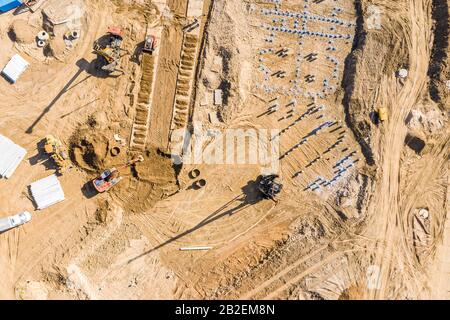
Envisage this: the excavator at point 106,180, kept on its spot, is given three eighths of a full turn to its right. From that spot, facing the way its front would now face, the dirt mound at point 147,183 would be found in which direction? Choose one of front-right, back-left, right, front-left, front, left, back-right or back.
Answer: left

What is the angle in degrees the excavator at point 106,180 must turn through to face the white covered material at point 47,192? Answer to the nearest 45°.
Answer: approximately 135° to its left

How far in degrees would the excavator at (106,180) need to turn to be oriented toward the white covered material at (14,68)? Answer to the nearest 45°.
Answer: approximately 90° to its left

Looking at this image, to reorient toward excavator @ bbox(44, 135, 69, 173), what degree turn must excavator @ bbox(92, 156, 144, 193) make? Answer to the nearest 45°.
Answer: approximately 90° to its left

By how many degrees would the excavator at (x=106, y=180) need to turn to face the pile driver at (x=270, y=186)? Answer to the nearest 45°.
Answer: approximately 45° to its right

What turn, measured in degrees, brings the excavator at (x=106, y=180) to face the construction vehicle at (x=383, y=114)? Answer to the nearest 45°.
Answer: approximately 45° to its right

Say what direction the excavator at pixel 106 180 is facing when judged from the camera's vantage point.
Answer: facing away from the viewer and to the right of the viewer

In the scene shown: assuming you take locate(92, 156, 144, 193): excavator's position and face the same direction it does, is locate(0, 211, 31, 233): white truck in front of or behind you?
behind

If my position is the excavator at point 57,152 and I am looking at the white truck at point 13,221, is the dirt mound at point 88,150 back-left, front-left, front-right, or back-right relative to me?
back-left

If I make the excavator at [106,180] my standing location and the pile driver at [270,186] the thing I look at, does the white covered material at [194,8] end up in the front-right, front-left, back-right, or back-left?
front-left
